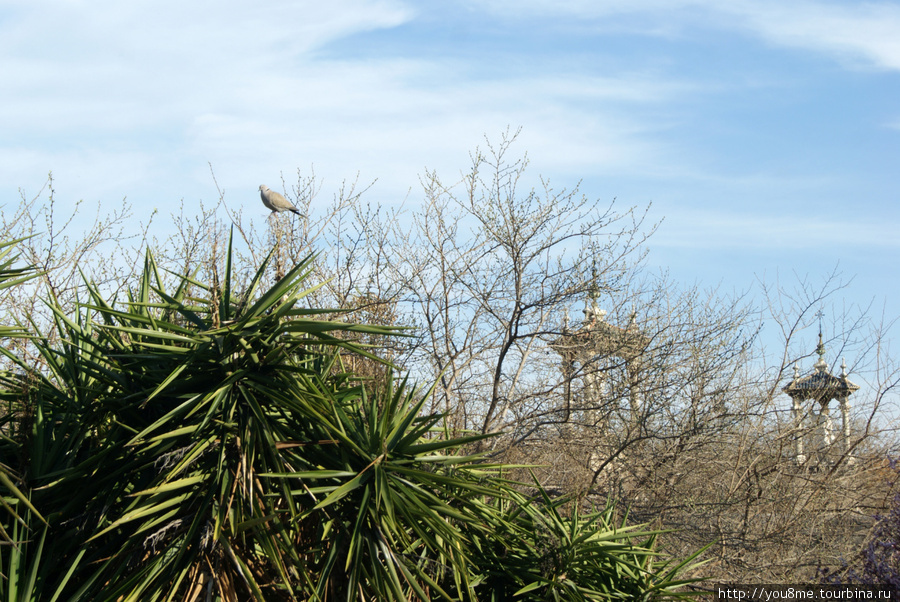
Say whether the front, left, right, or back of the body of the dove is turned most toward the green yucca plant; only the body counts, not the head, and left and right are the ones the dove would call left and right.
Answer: left

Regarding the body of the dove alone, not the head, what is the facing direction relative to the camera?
to the viewer's left
